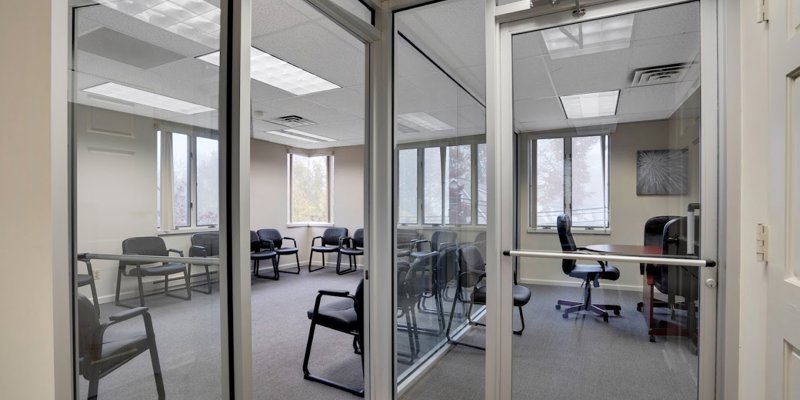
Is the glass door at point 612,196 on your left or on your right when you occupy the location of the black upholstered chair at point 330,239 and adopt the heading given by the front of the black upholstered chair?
on your left

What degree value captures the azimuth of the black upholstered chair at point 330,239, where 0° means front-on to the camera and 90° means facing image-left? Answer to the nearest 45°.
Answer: approximately 45°

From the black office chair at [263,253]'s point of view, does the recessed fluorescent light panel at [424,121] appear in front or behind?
in front

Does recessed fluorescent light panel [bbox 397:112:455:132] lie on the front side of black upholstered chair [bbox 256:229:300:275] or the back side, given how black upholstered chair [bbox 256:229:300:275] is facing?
on the front side

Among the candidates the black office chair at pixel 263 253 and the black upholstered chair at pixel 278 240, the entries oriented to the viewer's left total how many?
0

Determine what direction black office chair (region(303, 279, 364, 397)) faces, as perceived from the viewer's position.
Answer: facing away from the viewer and to the left of the viewer

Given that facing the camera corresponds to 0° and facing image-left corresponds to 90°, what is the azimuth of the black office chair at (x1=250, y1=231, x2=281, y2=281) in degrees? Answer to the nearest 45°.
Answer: approximately 315°

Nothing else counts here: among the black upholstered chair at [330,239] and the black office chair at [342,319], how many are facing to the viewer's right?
0

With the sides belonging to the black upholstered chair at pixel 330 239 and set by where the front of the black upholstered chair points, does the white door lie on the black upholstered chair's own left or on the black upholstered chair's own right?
on the black upholstered chair's own left

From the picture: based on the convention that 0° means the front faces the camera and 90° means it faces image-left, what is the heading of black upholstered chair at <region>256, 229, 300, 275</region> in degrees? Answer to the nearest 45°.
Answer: approximately 315°

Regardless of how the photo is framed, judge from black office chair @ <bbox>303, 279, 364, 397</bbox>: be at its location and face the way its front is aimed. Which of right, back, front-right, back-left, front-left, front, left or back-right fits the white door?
back

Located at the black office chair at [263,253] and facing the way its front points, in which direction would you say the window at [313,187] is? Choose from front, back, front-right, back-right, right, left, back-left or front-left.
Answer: left

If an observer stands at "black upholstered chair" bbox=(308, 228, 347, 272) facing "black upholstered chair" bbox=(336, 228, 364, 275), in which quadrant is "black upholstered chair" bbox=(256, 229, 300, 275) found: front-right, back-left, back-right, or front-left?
back-right
